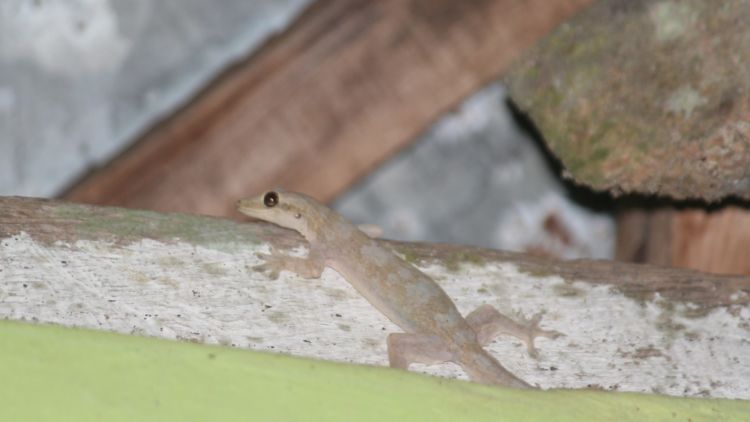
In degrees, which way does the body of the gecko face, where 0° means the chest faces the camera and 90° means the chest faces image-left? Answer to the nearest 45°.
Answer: approximately 90°

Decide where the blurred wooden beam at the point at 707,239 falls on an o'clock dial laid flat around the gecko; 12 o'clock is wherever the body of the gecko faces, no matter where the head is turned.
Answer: The blurred wooden beam is roughly at 5 o'clock from the gecko.

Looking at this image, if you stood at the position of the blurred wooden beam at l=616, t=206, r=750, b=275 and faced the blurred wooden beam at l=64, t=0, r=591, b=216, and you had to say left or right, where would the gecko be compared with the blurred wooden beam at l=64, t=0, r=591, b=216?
left
